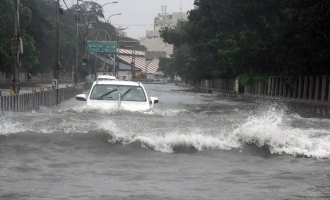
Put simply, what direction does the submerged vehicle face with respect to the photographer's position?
facing the viewer

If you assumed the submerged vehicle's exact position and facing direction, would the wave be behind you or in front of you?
in front

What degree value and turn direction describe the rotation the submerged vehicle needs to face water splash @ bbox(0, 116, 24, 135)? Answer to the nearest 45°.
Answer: approximately 45° to its right

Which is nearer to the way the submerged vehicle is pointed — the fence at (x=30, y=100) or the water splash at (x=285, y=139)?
the water splash

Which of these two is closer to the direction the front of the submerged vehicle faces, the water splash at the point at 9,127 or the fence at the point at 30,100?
the water splash

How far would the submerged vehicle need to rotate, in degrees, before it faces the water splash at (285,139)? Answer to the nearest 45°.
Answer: approximately 45° to its left
